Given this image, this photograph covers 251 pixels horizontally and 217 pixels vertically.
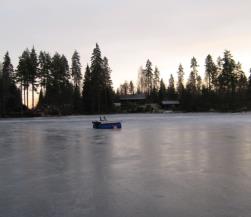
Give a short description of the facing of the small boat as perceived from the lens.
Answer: facing to the right of the viewer
